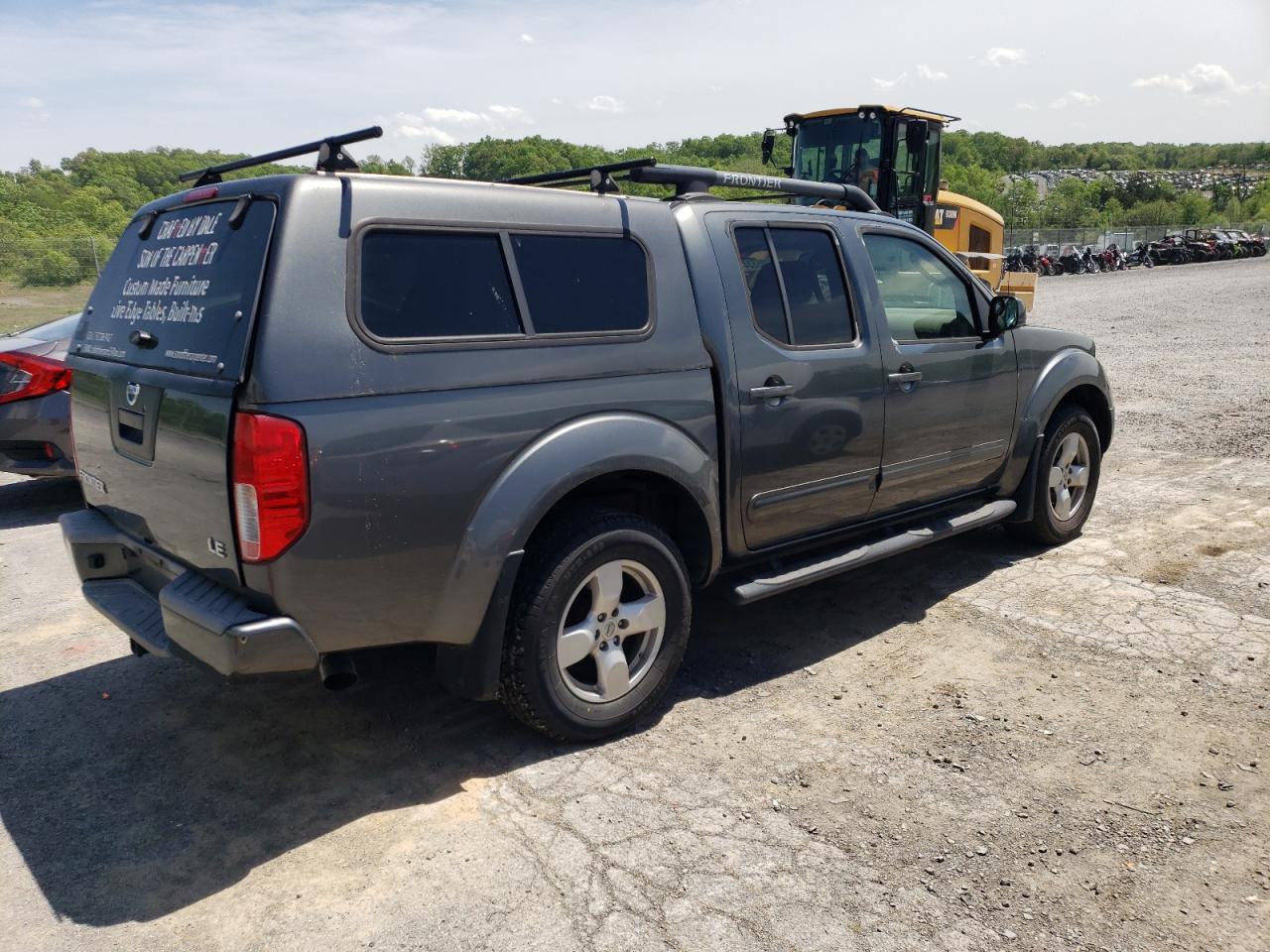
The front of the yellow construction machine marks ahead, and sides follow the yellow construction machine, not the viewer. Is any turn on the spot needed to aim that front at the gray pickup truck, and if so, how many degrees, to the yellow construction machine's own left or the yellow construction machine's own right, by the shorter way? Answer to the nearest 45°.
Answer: approximately 45° to the yellow construction machine's own left

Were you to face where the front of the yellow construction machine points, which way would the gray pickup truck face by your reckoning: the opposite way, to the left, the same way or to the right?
the opposite way

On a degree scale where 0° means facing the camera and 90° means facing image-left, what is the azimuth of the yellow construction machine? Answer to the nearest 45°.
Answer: approximately 45°

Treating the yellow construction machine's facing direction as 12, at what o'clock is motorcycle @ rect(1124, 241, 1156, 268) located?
The motorcycle is roughly at 5 o'clock from the yellow construction machine.

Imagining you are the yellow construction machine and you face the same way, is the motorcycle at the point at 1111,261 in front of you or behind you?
behind

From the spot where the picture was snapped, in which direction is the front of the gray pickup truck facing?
facing away from the viewer and to the right of the viewer

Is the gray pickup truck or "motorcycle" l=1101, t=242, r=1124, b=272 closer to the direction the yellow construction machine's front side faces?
the gray pickup truck
